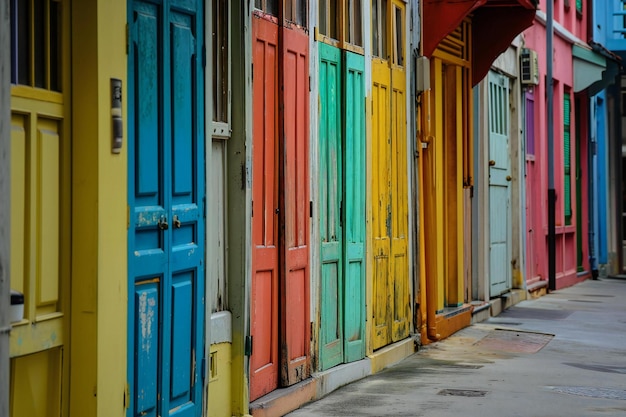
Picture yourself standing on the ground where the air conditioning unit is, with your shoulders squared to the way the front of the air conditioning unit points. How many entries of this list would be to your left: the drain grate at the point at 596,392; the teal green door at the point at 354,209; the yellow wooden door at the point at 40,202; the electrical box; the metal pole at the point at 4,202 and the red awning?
0

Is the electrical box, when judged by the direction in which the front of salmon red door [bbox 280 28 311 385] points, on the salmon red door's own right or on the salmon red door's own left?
on the salmon red door's own left

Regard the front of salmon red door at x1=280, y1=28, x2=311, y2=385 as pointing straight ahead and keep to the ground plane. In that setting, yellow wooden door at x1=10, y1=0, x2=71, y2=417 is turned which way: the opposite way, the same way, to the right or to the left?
the same way

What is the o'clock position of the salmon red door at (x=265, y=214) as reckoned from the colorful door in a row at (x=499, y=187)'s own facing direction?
The salmon red door is roughly at 2 o'clock from the colorful door in a row.

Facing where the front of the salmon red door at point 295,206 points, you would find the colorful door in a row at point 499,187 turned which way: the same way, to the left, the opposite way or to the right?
the same way

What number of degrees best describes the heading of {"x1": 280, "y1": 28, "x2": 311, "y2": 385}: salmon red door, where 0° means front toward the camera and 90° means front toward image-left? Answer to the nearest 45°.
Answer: approximately 315°

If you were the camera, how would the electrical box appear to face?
facing the viewer and to the right of the viewer

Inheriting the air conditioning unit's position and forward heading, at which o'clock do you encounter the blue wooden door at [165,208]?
The blue wooden door is roughly at 2 o'clock from the air conditioning unit.

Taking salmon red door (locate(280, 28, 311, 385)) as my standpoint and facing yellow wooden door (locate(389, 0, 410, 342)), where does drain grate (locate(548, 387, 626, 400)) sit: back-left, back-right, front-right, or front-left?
front-right

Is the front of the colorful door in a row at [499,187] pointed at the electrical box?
no

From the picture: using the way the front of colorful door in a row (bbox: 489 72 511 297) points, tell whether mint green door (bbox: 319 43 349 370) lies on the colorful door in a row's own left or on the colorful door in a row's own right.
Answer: on the colorful door in a row's own right

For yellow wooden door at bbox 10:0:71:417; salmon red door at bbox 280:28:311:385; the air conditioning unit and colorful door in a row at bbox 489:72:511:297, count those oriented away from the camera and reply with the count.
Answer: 0

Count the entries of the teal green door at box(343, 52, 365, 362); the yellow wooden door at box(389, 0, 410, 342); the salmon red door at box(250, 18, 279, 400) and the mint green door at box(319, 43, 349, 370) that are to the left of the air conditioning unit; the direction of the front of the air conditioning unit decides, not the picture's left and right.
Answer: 0
